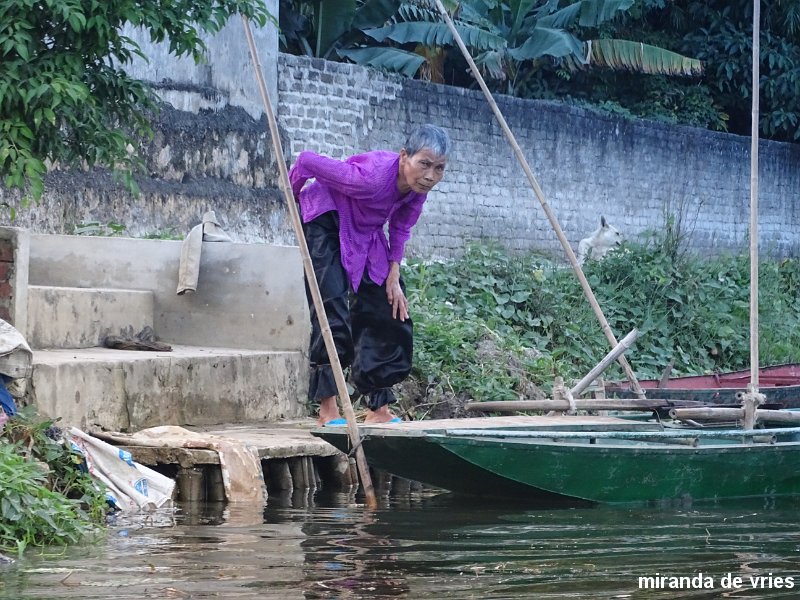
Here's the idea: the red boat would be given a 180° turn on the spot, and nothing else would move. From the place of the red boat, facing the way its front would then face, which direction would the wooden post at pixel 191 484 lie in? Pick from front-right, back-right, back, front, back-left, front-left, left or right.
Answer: back-right

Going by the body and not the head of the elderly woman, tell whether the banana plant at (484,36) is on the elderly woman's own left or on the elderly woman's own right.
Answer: on the elderly woman's own left

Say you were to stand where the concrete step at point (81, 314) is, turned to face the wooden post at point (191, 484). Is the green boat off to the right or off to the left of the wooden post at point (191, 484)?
left

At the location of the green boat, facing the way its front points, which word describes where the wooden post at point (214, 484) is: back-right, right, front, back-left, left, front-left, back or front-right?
front

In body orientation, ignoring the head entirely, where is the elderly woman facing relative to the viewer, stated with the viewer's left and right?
facing the viewer and to the right of the viewer

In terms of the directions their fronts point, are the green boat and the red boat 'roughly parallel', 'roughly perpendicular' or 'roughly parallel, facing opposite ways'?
roughly parallel

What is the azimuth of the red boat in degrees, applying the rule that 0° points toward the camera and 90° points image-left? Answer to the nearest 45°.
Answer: approximately 90°

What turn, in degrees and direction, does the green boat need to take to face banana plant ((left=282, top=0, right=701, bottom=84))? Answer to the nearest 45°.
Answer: approximately 90° to its right

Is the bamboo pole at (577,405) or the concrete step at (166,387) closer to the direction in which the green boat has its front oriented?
the concrete step

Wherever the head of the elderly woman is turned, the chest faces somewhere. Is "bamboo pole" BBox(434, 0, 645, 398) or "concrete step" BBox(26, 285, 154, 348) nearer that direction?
the bamboo pole

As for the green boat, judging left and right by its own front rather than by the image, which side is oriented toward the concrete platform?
front

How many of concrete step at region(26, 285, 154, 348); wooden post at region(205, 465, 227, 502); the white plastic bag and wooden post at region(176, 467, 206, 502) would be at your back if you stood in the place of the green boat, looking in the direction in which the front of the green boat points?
0

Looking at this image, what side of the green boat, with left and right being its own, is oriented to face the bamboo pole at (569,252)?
right

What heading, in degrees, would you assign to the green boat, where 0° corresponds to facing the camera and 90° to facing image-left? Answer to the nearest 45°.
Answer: approximately 90°

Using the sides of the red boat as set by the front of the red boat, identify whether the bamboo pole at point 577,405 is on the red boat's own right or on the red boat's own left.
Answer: on the red boat's own left

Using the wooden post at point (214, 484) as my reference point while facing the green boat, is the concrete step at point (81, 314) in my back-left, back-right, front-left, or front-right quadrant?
back-left
